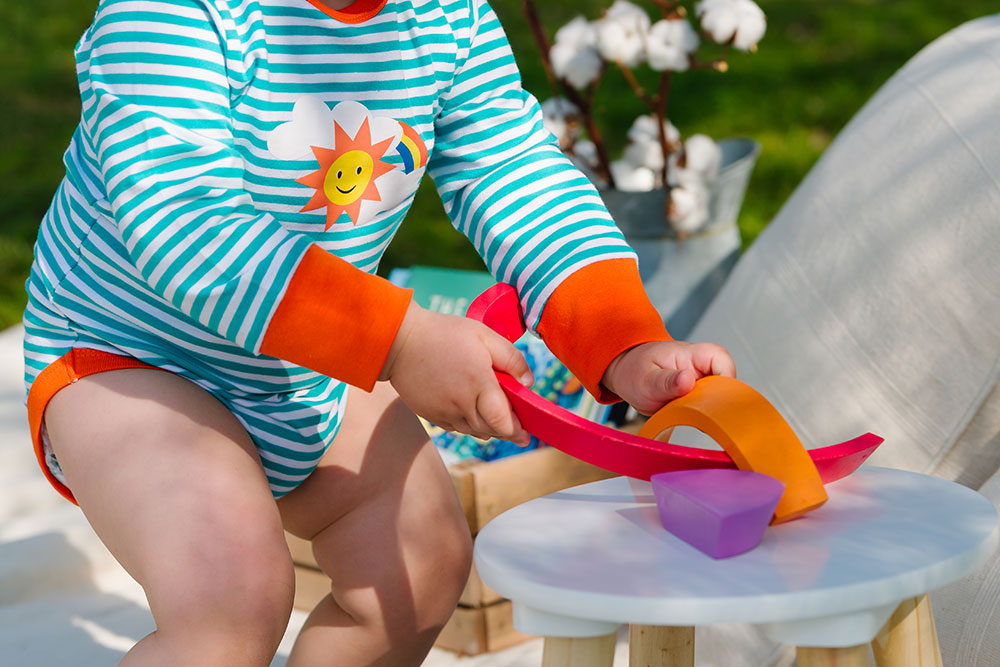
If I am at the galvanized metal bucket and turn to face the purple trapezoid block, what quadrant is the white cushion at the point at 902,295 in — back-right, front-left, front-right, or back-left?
front-left

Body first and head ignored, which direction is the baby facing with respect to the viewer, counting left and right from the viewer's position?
facing the viewer and to the right of the viewer

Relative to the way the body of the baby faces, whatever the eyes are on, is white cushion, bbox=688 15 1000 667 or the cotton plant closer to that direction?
the white cushion

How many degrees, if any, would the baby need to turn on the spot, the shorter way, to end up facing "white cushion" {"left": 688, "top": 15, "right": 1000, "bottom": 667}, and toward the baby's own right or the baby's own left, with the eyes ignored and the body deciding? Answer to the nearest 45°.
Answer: approximately 90° to the baby's own left

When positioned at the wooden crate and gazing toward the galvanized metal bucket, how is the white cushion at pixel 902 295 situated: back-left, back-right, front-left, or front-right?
front-right

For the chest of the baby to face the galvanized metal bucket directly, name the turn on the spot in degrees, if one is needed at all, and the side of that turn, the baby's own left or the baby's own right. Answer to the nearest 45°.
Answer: approximately 90° to the baby's own left

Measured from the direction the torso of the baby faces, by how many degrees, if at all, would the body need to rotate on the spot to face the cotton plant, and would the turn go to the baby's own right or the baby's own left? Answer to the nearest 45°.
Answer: approximately 90° to the baby's own left
